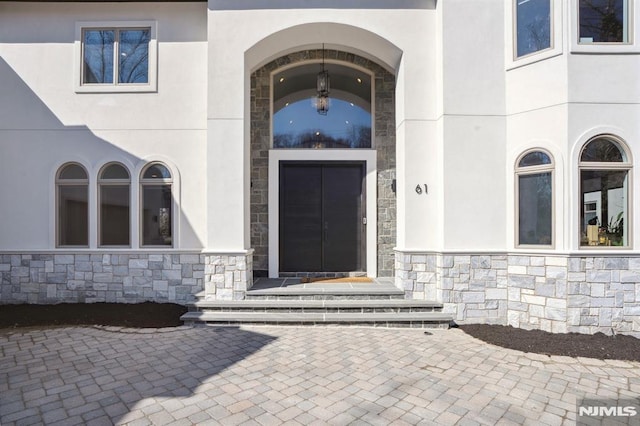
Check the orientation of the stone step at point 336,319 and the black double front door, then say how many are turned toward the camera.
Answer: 2

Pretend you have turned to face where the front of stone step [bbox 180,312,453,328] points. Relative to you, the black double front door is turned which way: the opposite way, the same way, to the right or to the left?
the same way

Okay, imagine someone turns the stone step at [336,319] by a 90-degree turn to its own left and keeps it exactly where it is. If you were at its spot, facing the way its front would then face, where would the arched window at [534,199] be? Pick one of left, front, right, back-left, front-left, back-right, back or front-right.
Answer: front

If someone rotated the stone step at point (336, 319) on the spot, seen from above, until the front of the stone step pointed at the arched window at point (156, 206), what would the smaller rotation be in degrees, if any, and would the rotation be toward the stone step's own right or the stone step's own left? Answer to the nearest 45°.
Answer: approximately 90° to the stone step's own right

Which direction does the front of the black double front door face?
toward the camera

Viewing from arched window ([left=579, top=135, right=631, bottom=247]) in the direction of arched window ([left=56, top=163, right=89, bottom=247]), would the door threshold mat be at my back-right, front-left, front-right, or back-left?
front-right

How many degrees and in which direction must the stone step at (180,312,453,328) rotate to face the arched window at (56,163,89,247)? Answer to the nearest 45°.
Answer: approximately 90° to its right

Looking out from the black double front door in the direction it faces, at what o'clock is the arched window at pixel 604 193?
The arched window is roughly at 10 o'clock from the black double front door.

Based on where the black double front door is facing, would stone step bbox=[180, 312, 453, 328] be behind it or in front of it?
in front

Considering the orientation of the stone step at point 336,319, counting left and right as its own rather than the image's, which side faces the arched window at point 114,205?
right
